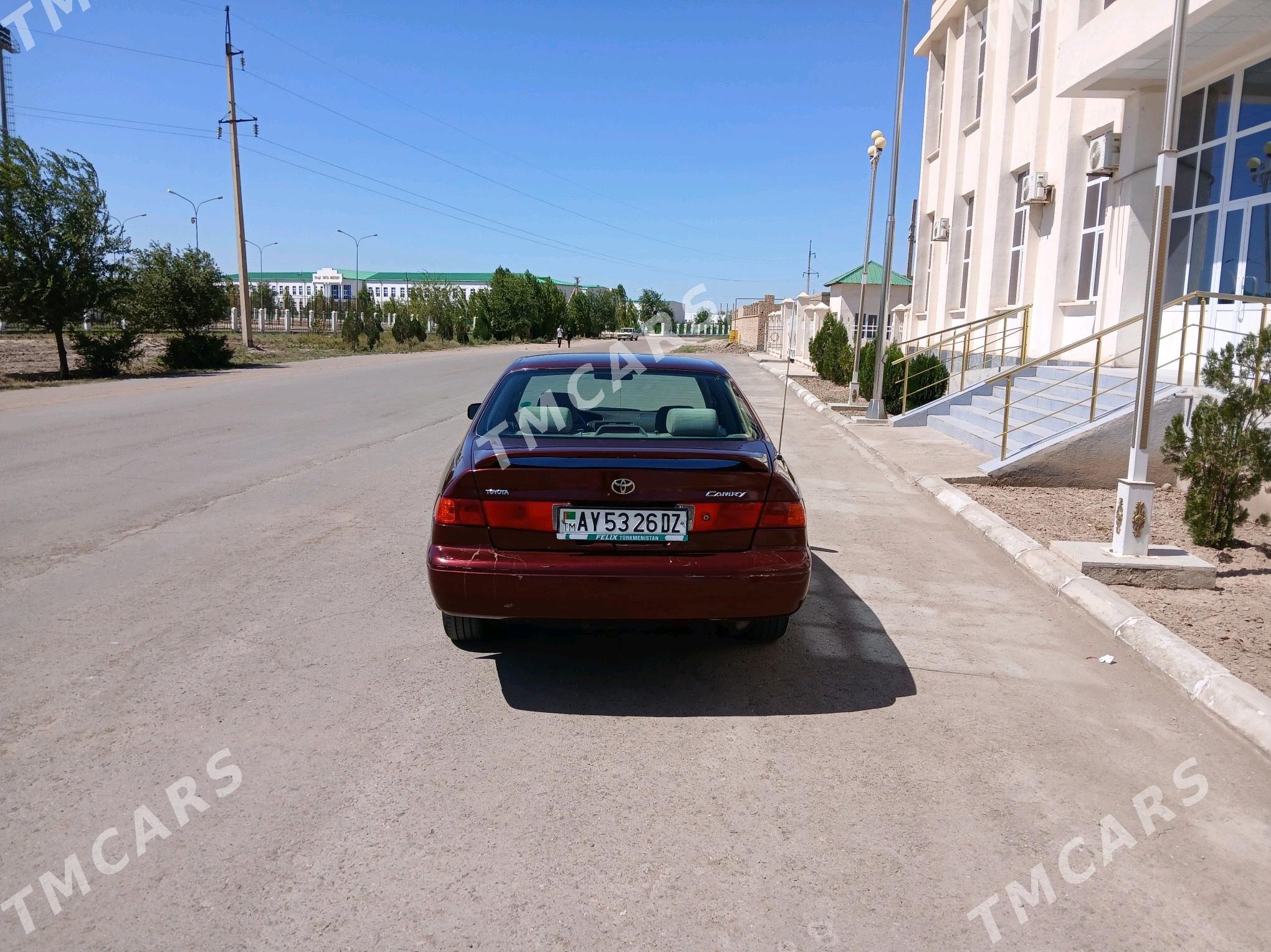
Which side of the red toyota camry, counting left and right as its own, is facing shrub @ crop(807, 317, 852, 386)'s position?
front

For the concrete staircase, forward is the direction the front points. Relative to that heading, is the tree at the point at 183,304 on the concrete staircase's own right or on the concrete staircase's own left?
on the concrete staircase's own right

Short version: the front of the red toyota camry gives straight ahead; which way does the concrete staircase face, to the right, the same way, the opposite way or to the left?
to the left

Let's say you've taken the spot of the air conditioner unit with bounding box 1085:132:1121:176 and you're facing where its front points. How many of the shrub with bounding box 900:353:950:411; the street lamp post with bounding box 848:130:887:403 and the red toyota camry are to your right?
2

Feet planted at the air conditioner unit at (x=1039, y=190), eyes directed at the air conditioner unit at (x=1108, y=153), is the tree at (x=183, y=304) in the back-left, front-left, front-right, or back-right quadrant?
back-right

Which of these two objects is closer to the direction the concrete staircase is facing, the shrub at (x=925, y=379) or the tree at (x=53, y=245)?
the tree

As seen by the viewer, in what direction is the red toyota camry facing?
away from the camera

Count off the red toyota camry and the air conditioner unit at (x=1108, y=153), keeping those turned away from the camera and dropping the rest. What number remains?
1

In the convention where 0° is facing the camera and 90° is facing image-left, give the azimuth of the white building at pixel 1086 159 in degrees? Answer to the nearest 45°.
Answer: approximately 45°

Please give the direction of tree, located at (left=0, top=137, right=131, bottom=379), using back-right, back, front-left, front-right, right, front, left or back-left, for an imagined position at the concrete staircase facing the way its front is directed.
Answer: front-right

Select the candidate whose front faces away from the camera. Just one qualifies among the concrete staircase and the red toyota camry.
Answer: the red toyota camry

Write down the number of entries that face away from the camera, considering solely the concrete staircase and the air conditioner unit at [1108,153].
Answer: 0

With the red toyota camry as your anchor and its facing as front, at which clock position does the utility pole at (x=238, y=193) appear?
The utility pole is roughly at 11 o'clock from the red toyota camry.

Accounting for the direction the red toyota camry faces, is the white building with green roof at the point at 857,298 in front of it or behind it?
in front
